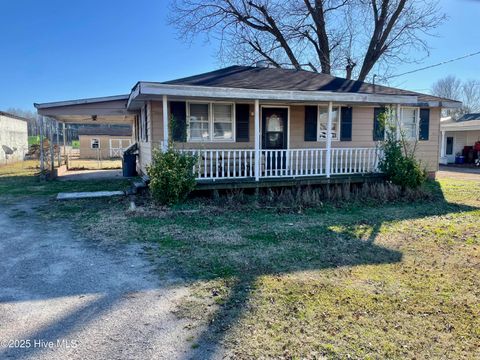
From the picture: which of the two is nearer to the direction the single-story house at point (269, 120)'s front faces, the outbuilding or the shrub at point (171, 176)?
the shrub

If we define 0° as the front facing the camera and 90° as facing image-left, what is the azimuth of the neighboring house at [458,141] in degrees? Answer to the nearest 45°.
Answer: approximately 0°

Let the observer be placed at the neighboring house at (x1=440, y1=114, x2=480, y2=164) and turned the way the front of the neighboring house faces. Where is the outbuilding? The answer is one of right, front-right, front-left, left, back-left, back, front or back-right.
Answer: front-right

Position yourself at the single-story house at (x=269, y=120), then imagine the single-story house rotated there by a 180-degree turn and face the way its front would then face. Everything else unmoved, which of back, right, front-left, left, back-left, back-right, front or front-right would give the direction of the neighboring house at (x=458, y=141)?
front-right

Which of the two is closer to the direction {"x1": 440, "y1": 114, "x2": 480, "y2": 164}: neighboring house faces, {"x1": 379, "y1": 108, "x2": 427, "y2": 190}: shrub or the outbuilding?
the shrub

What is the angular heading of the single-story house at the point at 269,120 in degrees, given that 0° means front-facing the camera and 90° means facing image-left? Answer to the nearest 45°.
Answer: approximately 0°

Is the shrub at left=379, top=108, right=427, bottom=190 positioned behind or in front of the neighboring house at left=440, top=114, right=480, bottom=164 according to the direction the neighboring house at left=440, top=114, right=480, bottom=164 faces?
in front

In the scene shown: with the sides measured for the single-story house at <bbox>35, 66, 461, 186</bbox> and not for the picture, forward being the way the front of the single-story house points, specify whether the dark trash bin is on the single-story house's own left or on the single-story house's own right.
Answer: on the single-story house's own right

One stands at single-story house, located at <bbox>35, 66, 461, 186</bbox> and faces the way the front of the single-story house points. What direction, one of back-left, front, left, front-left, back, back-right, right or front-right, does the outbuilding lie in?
back-right

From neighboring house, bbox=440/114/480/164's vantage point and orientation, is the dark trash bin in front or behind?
in front

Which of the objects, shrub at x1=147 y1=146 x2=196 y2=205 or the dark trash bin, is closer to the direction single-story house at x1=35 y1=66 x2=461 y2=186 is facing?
the shrub
